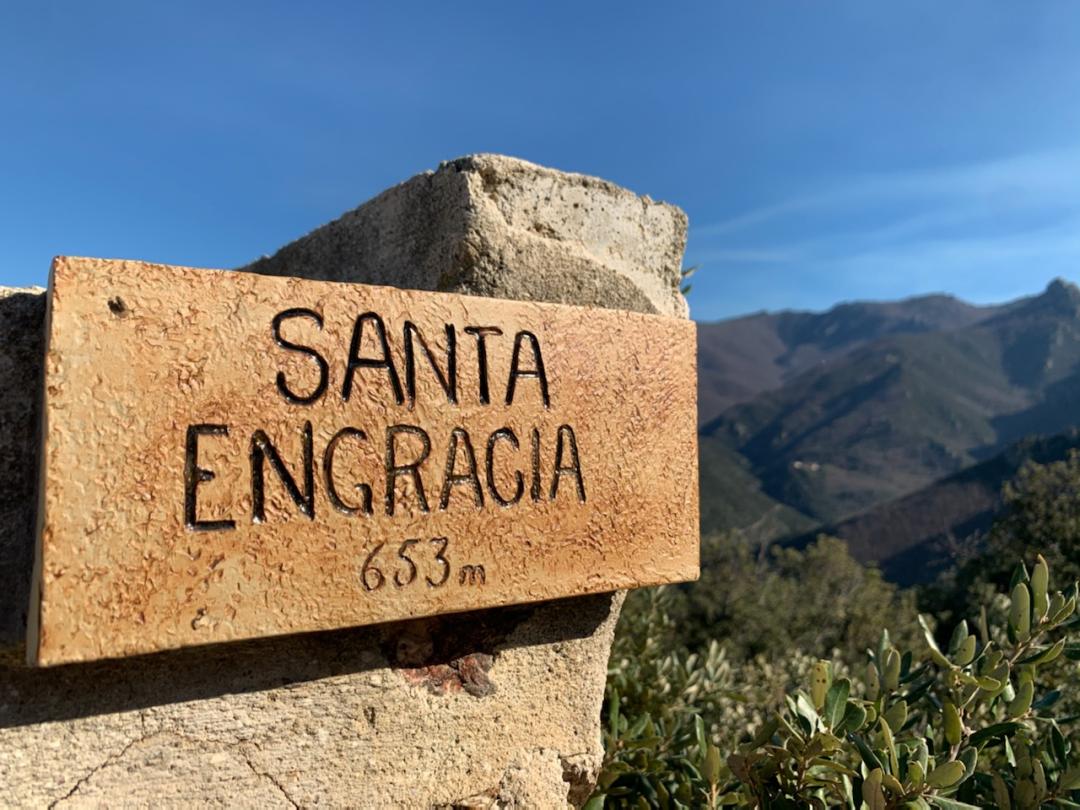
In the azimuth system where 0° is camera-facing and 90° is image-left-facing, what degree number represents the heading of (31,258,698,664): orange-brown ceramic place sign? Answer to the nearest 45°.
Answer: approximately 315°
